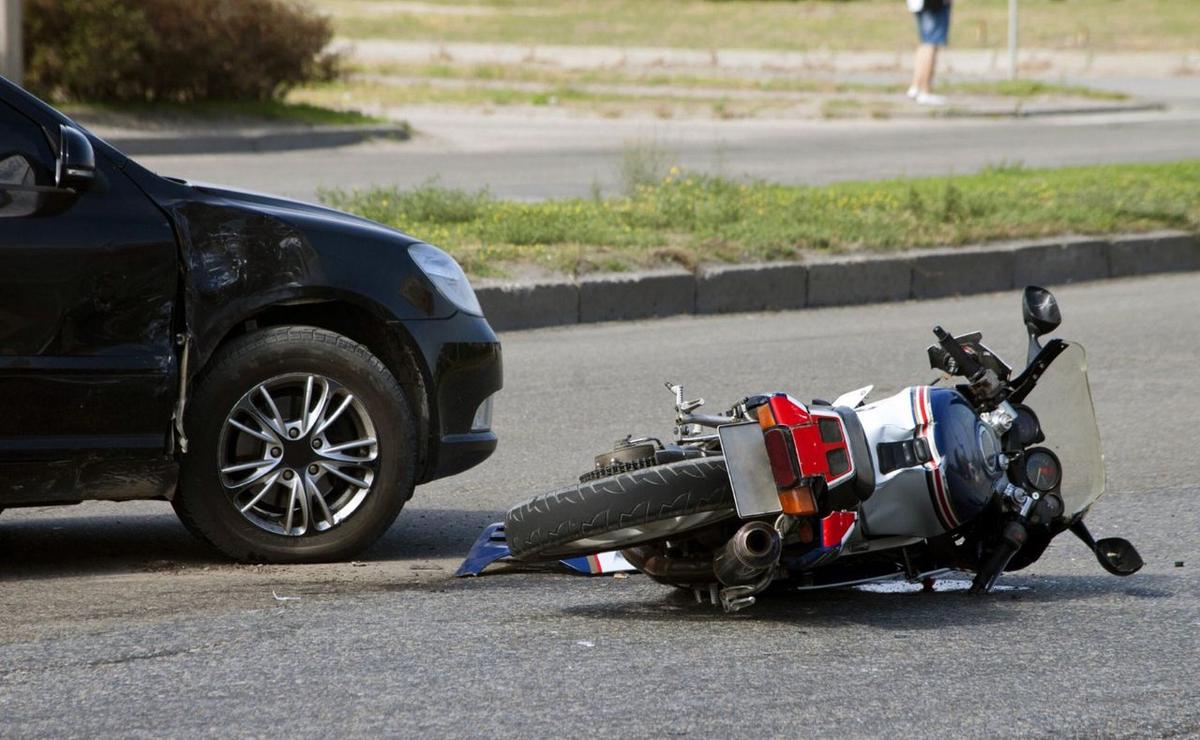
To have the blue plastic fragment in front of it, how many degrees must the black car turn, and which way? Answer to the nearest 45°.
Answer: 0° — it already faces it

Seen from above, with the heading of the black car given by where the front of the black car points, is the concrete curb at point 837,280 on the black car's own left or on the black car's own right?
on the black car's own left

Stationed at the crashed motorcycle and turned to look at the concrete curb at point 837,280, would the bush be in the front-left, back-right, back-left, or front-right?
front-left

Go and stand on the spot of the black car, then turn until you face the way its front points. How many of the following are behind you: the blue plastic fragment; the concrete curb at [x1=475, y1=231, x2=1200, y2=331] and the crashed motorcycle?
0

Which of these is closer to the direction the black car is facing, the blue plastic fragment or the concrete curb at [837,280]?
the blue plastic fragment

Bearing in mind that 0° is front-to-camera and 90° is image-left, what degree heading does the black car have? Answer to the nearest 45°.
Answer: approximately 270°

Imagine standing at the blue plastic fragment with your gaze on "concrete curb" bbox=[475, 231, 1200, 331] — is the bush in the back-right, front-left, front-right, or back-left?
front-left

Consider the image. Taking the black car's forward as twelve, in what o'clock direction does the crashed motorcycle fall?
The crashed motorcycle is roughly at 1 o'clock from the black car.

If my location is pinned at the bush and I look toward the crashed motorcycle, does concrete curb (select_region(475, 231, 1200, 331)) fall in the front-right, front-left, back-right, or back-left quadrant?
front-left

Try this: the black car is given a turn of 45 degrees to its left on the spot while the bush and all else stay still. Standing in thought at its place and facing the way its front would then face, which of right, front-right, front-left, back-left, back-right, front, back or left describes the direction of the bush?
front-left

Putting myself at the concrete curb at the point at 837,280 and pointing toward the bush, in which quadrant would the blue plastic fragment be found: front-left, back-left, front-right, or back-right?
back-left
